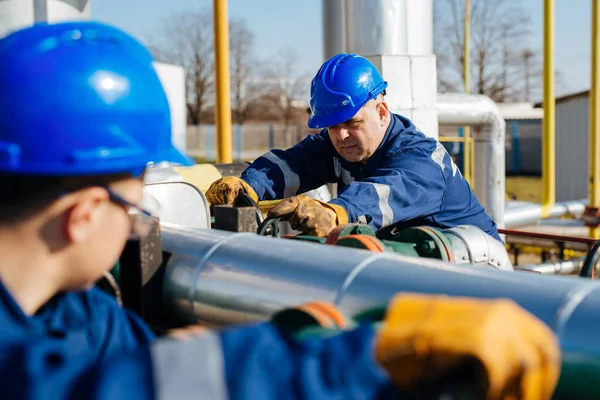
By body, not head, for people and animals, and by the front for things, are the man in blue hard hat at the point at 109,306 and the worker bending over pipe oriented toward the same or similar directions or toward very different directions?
very different directions

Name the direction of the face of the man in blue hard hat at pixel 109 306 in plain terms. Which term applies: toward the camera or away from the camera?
away from the camera

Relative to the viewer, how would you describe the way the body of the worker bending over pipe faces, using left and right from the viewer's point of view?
facing the viewer and to the left of the viewer

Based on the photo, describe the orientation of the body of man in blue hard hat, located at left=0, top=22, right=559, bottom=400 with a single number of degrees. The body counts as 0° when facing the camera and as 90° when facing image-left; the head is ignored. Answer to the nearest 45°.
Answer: approximately 225°

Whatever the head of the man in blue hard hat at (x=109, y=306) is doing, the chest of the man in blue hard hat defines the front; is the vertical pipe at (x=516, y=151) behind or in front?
in front

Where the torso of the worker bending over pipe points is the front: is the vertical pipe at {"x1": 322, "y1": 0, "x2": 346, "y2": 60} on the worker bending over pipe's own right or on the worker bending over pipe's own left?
on the worker bending over pipe's own right

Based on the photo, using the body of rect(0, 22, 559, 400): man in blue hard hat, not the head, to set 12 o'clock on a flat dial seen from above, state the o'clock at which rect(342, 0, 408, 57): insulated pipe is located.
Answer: The insulated pipe is roughly at 11 o'clock from the man in blue hard hat.

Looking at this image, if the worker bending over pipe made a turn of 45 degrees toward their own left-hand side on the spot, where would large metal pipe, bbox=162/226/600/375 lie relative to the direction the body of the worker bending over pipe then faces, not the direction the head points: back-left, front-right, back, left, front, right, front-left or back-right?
front

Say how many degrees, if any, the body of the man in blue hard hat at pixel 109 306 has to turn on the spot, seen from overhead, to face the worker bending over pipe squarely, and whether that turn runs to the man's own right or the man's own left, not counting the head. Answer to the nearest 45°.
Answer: approximately 45° to the man's own left

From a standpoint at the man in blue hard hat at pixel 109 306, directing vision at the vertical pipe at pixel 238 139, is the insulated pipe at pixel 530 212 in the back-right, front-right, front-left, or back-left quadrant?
front-right
